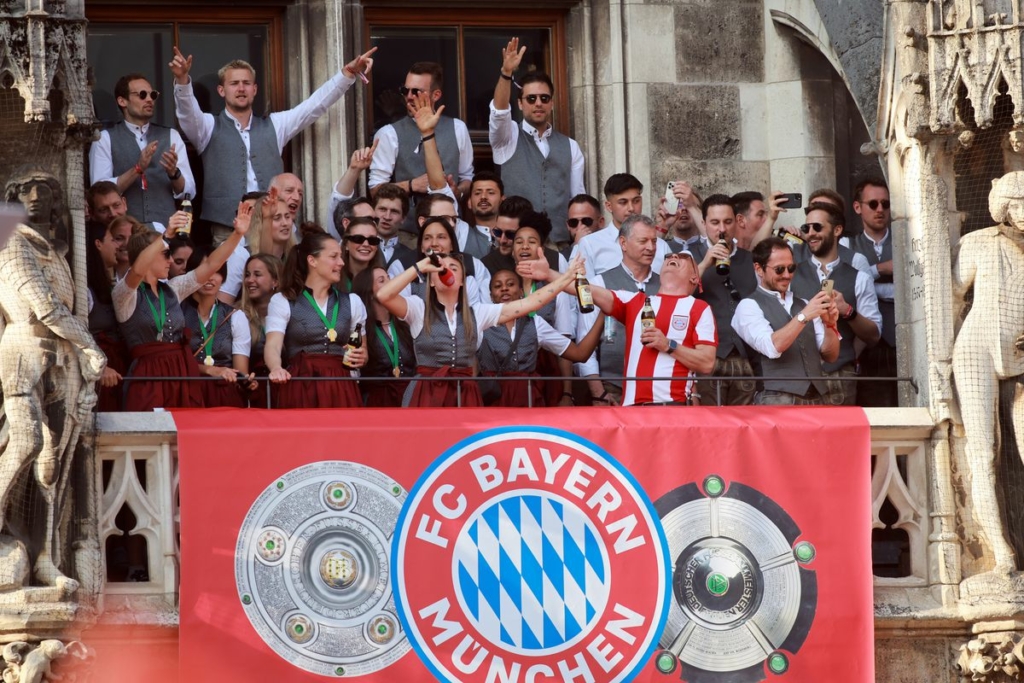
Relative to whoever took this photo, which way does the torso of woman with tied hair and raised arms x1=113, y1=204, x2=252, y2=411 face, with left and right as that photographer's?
facing the viewer and to the right of the viewer

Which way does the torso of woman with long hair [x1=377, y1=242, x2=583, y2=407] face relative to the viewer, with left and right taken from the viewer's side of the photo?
facing the viewer

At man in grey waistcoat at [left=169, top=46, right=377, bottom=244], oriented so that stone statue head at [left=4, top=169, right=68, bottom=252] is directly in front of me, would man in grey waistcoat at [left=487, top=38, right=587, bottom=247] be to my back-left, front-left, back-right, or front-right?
back-left

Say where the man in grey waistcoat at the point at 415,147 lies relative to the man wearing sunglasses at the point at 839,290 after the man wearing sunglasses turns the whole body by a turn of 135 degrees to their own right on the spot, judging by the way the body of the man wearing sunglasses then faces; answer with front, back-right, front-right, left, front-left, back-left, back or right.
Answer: left

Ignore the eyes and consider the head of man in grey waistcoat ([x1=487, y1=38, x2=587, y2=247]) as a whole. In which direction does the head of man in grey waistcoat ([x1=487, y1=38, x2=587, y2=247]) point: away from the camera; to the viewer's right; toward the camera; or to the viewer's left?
toward the camera

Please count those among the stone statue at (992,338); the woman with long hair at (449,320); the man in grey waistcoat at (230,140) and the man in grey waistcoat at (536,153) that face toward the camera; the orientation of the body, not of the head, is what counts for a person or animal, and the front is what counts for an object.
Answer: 4

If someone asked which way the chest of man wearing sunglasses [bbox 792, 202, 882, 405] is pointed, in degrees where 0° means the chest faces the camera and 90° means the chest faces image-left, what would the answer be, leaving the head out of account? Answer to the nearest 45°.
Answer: approximately 45°

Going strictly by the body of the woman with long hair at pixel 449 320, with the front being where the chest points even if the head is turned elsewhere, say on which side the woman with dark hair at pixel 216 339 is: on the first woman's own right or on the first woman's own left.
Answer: on the first woman's own right

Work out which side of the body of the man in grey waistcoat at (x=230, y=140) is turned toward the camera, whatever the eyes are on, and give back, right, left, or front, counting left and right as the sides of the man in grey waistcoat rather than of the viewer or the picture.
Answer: front
